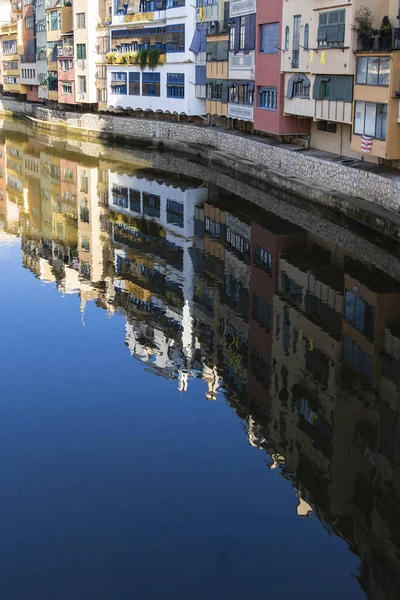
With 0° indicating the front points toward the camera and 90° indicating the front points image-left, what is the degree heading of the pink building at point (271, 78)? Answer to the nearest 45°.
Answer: approximately 45°

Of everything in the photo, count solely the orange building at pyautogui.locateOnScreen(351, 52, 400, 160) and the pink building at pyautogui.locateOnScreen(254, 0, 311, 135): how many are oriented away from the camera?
0

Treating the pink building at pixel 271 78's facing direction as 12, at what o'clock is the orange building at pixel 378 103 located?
The orange building is roughly at 10 o'clock from the pink building.

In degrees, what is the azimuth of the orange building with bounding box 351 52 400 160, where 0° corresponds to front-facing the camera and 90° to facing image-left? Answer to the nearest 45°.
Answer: approximately 45°

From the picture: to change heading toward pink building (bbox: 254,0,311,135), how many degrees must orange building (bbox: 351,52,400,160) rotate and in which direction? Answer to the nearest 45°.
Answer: approximately 90° to its right

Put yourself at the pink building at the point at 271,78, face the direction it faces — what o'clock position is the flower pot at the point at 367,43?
The flower pot is roughly at 10 o'clock from the pink building.

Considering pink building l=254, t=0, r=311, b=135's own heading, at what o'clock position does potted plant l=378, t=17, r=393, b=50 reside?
The potted plant is roughly at 10 o'clock from the pink building.
